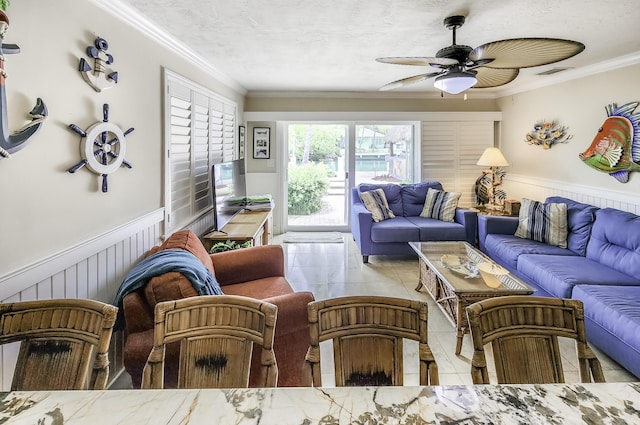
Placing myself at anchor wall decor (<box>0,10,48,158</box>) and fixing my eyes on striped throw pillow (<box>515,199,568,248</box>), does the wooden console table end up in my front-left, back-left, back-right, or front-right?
front-left

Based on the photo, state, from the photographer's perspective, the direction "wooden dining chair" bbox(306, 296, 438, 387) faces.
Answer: facing the viewer

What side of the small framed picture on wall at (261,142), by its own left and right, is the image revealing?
front

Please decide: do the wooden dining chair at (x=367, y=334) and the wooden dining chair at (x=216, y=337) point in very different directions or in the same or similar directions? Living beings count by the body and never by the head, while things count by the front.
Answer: same or similar directions

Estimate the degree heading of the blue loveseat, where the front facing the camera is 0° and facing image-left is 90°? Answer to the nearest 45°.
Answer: approximately 315°

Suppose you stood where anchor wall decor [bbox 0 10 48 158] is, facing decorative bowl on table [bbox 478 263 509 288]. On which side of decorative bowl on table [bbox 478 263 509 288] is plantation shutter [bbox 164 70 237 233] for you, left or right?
left

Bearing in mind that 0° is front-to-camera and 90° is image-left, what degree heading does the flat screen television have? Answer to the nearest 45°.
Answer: approximately 315°

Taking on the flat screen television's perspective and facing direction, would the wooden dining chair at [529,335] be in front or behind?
in front

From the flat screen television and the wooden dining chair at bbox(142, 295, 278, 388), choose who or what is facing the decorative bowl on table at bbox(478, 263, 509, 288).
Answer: the flat screen television
